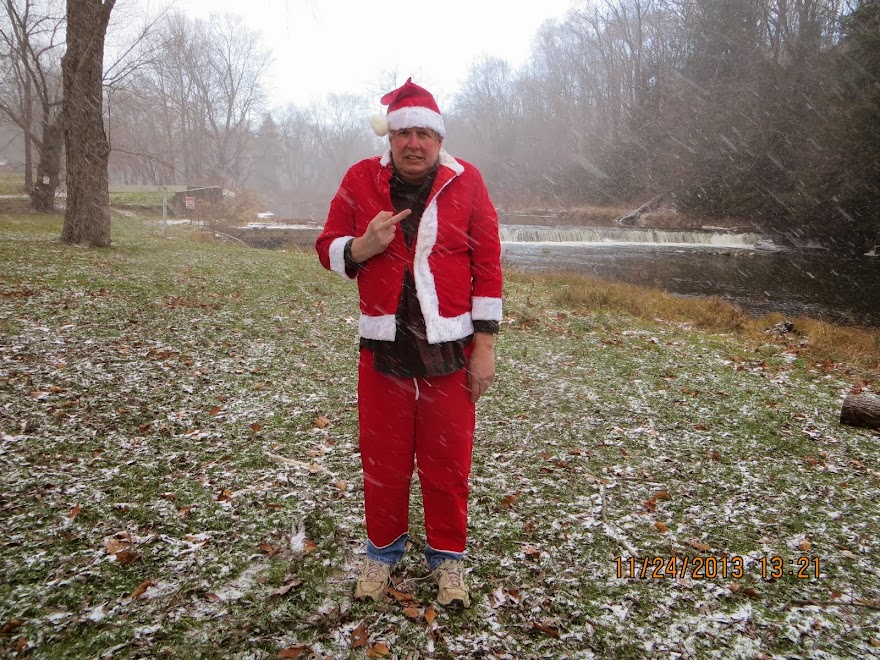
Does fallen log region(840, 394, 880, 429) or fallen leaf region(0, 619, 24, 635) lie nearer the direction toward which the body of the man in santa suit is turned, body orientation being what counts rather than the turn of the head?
the fallen leaf

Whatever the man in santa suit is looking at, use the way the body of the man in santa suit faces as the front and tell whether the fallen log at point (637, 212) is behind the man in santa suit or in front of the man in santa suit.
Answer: behind

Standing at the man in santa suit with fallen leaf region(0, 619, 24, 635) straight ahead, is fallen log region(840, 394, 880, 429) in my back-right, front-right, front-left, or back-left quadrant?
back-right

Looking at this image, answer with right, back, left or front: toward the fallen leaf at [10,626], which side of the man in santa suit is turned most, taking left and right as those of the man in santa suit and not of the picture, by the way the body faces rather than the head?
right

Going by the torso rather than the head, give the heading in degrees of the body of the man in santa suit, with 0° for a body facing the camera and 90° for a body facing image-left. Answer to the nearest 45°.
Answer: approximately 0°
